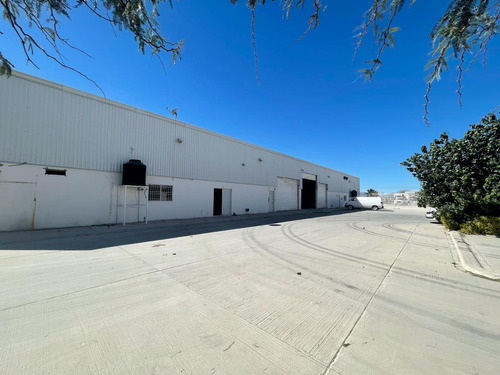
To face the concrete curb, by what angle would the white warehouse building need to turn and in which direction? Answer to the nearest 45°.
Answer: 0° — it already faces it

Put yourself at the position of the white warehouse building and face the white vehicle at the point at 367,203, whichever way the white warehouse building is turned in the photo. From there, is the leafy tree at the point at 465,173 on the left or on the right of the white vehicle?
right

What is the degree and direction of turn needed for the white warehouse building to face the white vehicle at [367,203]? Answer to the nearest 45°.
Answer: approximately 45° to its left

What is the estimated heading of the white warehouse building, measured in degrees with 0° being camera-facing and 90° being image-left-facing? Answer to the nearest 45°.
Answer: approximately 315°

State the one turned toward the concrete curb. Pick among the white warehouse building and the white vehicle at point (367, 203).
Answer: the white warehouse building
